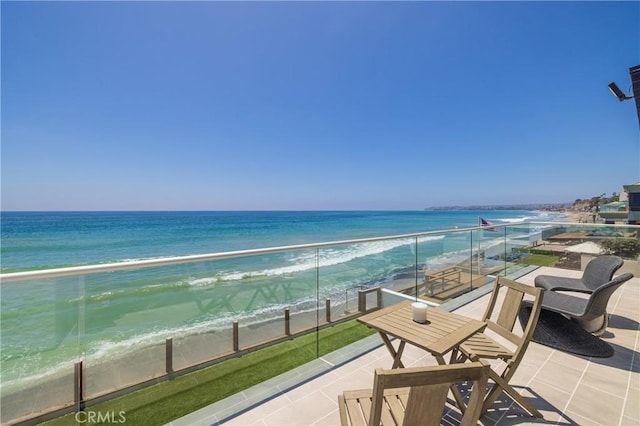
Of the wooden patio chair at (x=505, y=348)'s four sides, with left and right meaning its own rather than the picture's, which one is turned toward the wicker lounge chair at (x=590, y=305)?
back

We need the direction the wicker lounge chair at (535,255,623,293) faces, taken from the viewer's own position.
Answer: facing to the left of the viewer

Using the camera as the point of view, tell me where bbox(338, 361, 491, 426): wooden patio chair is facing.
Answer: facing away from the viewer and to the left of the viewer

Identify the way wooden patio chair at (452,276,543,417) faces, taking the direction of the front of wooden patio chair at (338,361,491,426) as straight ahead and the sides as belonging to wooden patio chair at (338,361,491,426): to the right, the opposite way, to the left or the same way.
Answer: to the left

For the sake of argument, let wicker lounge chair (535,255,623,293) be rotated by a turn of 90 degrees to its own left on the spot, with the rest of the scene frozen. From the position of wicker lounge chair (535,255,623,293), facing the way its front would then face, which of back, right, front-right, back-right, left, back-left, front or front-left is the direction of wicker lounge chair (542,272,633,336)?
front

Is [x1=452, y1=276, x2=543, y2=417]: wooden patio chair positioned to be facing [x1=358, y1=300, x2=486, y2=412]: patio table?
yes

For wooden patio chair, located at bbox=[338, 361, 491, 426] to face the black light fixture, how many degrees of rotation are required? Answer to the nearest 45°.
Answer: approximately 90° to its right

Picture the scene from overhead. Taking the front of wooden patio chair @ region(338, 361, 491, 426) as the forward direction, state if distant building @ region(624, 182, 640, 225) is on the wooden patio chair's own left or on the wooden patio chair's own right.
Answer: on the wooden patio chair's own right

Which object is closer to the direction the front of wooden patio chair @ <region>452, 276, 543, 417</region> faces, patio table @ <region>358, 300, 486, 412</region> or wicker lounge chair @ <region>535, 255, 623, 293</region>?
the patio table

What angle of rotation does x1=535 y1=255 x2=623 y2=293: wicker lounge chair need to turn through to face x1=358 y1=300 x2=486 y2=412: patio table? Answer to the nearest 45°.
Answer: approximately 90° to its left

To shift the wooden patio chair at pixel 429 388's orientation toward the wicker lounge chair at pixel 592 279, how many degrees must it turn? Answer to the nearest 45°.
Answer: approximately 90° to its right

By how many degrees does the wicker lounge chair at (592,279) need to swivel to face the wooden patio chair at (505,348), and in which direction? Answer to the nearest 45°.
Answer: approximately 90° to its left

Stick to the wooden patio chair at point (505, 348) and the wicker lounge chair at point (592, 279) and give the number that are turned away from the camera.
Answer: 0

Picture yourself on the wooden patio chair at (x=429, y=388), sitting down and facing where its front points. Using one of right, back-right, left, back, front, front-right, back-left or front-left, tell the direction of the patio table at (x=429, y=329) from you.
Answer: front-right

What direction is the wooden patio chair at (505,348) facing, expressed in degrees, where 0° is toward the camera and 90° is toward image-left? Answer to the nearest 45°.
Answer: approximately 45°

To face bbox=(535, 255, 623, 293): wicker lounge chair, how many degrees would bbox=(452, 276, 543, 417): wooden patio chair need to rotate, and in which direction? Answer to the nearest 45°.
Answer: approximately 135° to its right

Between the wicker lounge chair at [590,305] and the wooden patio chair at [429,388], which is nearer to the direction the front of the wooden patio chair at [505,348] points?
the wooden patio chair

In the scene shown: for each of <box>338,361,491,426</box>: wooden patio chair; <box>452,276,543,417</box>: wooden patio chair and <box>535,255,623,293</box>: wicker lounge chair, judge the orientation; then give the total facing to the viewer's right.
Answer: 0

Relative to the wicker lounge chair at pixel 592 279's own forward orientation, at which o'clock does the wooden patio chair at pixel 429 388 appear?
The wooden patio chair is roughly at 9 o'clock from the wicker lounge chair.

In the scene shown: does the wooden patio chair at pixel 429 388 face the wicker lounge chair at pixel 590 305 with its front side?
no
